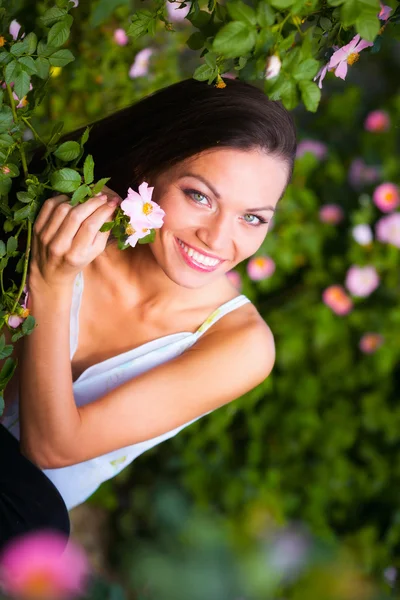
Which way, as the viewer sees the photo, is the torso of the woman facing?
toward the camera

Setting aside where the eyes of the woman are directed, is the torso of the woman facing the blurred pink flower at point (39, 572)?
yes

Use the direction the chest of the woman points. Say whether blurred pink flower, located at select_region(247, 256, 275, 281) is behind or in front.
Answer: behind

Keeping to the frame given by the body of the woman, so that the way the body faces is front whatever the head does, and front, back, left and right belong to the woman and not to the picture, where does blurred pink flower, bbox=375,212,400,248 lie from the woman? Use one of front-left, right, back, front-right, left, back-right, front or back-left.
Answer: back-left

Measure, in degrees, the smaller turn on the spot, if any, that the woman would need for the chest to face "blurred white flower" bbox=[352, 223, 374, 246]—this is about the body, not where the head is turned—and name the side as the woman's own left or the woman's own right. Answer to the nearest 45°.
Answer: approximately 135° to the woman's own left

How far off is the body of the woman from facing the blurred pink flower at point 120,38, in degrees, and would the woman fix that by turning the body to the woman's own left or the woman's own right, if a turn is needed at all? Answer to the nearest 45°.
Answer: approximately 180°
